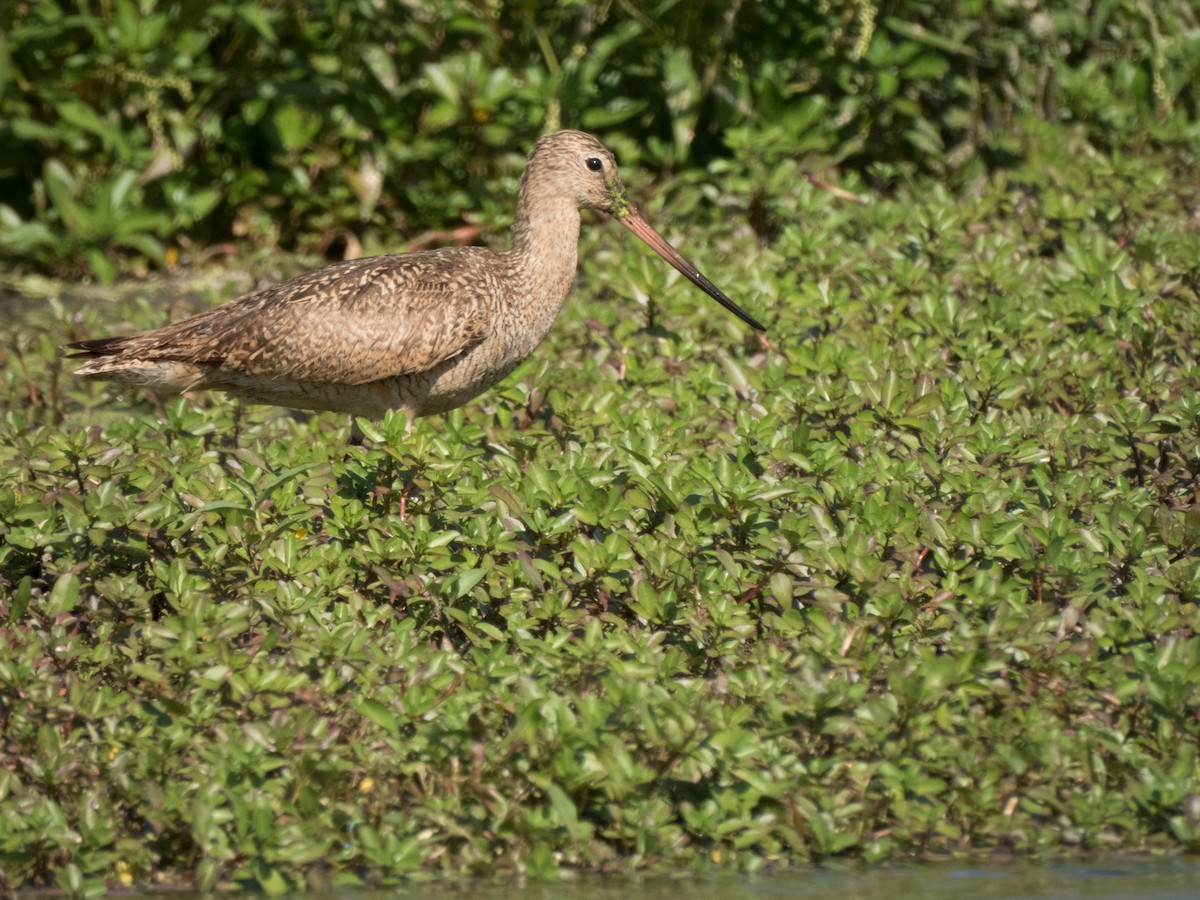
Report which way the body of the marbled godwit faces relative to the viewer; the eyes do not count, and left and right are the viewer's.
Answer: facing to the right of the viewer
